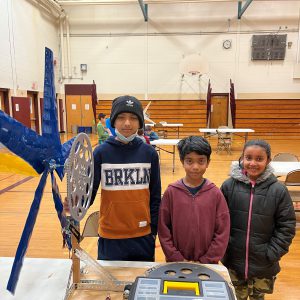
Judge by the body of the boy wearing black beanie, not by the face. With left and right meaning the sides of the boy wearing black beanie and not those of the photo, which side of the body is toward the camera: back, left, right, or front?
front

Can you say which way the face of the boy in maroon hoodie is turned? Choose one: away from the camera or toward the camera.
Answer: toward the camera

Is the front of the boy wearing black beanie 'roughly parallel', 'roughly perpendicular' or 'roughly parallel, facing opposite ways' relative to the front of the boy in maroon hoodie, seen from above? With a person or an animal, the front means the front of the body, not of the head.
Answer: roughly parallel

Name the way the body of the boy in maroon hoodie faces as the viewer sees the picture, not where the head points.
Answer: toward the camera

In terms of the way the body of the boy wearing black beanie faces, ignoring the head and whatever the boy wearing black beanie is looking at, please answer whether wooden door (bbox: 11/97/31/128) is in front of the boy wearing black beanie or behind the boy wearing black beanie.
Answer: behind

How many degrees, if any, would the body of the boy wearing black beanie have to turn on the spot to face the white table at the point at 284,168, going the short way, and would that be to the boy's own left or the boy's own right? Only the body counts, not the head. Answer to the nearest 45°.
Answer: approximately 135° to the boy's own left

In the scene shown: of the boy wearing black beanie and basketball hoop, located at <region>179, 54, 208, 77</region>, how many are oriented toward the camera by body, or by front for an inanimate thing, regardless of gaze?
2

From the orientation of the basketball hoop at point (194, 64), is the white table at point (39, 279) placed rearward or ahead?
ahead

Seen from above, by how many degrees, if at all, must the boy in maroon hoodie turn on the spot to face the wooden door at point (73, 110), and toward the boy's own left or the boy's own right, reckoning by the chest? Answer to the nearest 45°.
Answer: approximately 135° to the boy's own right

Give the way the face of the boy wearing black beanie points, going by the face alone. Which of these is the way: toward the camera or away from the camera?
toward the camera

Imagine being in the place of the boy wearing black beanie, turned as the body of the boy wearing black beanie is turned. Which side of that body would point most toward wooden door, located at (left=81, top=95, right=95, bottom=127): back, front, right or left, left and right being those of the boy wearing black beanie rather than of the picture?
back

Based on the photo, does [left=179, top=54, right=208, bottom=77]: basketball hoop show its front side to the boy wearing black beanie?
yes
